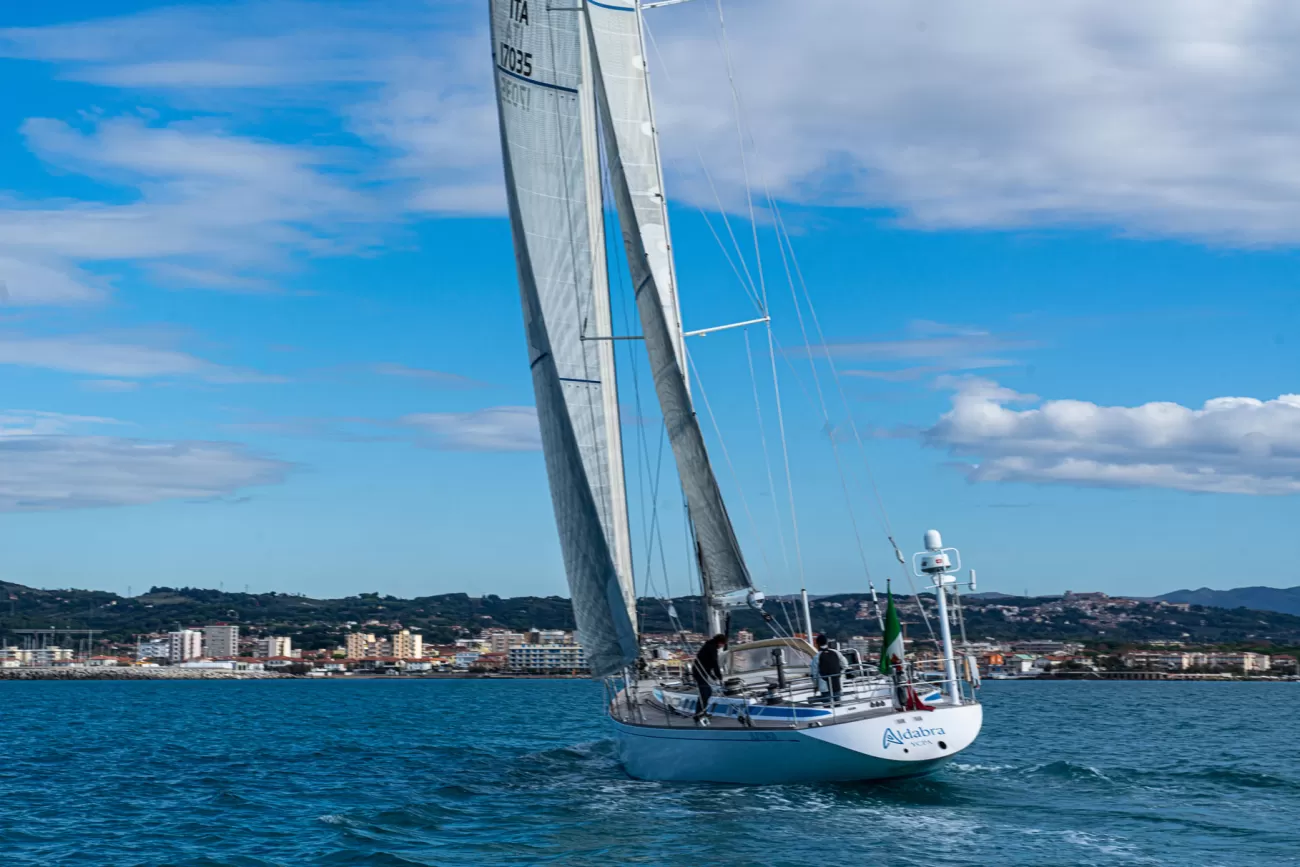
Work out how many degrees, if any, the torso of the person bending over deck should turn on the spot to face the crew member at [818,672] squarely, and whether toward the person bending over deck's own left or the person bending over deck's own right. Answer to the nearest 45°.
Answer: approximately 45° to the person bending over deck's own right

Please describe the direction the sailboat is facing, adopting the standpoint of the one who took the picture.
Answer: facing away from the viewer and to the left of the viewer
